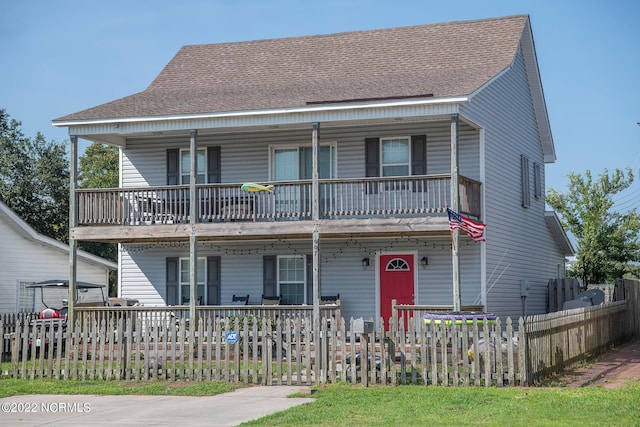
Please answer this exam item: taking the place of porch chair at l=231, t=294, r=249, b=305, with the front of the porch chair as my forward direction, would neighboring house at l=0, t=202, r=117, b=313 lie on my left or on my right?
on my right

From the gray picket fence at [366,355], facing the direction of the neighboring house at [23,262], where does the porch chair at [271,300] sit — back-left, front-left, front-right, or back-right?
front-right

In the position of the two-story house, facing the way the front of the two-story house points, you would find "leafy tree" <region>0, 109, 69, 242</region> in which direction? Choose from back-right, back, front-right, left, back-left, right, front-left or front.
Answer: back-right

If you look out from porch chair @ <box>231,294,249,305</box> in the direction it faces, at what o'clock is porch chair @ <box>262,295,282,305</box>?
porch chair @ <box>262,295,282,305</box> is roughly at 10 o'clock from porch chair @ <box>231,294,249,305</box>.

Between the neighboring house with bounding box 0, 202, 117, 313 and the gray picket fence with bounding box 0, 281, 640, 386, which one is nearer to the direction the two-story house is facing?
the gray picket fence

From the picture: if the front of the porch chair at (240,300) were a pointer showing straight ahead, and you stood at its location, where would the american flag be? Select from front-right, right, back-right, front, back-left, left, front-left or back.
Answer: front-left

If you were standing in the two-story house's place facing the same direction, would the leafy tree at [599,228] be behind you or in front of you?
behind

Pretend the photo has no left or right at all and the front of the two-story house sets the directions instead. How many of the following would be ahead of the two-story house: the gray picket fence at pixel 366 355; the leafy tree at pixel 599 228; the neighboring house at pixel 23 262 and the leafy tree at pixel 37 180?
1

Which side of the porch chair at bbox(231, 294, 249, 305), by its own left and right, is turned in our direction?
front

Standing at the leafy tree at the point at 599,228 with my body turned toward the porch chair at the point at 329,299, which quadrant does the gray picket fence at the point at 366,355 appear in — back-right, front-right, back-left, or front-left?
front-left

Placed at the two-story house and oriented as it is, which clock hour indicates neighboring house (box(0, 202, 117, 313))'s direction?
The neighboring house is roughly at 4 o'clock from the two-story house.

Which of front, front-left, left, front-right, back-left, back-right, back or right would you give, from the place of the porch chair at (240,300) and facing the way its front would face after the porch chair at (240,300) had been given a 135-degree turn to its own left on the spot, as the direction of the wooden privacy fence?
right

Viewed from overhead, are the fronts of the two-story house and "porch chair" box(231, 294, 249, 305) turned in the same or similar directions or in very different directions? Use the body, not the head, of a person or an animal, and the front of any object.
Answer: same or similar directions
